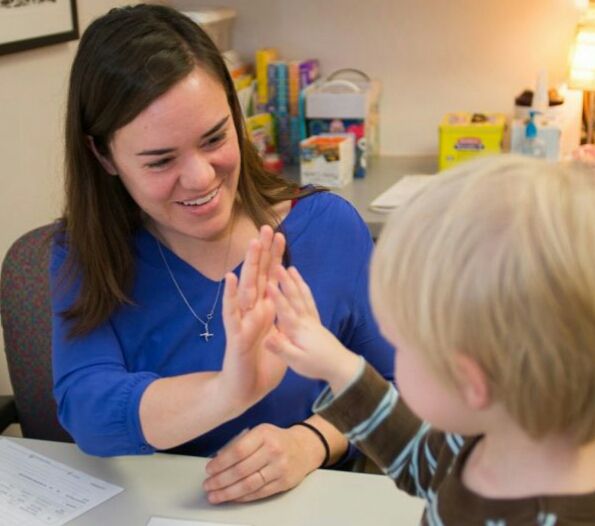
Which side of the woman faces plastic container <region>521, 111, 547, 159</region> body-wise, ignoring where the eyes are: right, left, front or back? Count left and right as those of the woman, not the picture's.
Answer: left

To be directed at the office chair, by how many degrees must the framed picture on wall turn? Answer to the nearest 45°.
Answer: approximately 45° to its right

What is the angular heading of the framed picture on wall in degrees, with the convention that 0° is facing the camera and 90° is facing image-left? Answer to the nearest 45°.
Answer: approximately 315°

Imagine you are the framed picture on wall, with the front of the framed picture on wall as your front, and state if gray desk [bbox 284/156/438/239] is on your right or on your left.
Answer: on your left

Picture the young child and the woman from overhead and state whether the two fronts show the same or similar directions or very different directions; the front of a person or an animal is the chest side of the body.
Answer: very different directions

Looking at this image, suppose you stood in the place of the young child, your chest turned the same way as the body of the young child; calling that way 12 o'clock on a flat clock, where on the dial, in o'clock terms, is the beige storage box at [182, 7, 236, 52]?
The beige storage box is roughly at 1 o'clock from the young child.

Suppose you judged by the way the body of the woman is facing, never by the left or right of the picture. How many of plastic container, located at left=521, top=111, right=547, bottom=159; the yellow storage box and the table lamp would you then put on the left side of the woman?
3

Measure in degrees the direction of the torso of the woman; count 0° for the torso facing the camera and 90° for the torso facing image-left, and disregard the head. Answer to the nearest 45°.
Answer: approximately 315°

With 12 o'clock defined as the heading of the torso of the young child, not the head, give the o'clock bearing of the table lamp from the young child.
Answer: The table lamp is roughly at 2 o'clock from the young child.

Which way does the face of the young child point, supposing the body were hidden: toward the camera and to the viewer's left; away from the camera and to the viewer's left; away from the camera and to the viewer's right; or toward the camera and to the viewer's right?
away from the camera and to the viewer's left

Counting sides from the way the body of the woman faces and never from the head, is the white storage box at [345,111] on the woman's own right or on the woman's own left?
on the woman's own left

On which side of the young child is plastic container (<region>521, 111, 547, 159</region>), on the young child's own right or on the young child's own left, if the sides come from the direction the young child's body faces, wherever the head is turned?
on the young child's own right

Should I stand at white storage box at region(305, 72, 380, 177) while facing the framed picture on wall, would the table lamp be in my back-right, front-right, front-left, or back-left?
back-left
